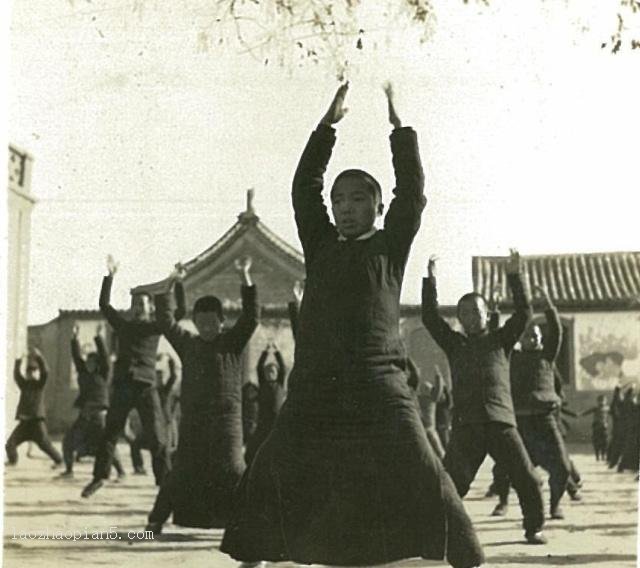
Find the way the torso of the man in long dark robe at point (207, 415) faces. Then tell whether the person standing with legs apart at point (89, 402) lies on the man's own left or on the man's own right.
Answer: on the man's own right

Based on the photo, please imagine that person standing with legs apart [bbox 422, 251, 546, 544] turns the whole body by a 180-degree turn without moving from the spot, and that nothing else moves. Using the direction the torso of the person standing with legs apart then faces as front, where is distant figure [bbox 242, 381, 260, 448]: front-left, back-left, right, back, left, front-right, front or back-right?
left

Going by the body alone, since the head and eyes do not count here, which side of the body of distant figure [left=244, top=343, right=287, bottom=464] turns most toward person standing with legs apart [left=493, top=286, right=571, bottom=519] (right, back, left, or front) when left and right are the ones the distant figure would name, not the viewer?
left

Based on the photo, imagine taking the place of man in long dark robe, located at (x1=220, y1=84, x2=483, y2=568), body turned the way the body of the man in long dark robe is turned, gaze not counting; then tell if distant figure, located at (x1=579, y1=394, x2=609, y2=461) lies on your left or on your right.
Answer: on your left

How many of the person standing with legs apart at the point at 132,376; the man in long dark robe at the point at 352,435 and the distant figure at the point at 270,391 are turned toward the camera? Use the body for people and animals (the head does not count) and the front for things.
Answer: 3

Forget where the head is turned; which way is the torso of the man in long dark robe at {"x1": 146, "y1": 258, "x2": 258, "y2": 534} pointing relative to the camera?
toward the camera

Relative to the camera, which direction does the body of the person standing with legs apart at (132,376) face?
toward the camera

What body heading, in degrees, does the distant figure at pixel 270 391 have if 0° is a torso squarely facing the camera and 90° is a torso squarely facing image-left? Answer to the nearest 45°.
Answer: approximately 0°
